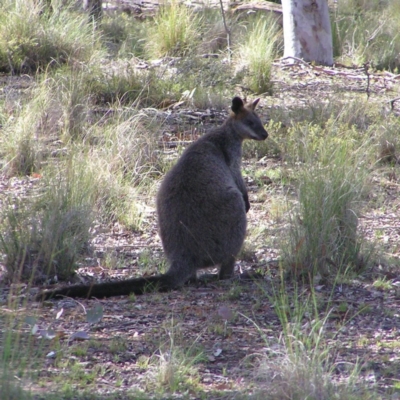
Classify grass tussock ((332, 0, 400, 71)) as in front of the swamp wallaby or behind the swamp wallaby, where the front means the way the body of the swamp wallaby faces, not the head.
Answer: in front

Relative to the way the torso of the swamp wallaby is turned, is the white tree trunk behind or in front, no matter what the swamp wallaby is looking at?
in front

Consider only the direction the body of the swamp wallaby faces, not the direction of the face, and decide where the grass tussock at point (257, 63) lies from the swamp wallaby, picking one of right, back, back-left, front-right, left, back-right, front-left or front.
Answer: front-left

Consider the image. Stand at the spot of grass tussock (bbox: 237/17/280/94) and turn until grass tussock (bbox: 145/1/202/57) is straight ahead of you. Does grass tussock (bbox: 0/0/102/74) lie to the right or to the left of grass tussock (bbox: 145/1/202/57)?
left

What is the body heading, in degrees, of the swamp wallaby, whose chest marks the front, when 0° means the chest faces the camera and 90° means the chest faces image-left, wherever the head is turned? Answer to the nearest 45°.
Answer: approximately 225°
